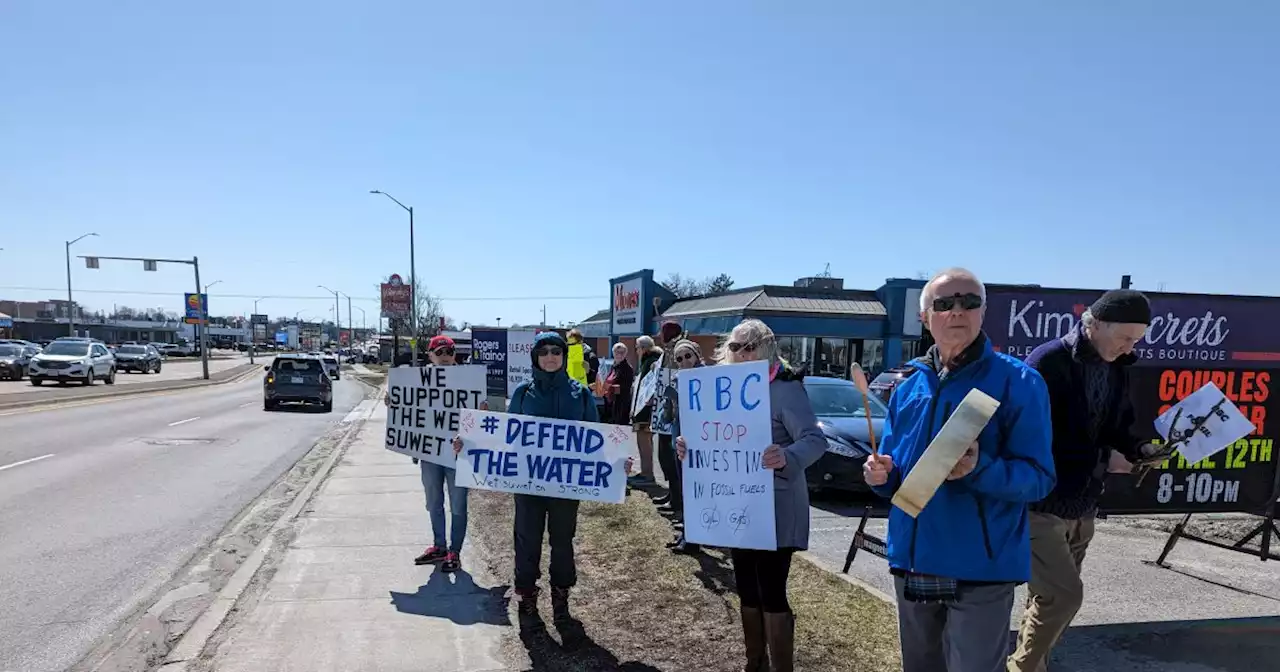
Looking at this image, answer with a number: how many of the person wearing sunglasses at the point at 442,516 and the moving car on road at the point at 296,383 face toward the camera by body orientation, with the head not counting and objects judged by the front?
1

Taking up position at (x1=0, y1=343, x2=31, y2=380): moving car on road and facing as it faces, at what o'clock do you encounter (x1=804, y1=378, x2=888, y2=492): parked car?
The parked car is roughly at 10 o'clock from the moving car on road.

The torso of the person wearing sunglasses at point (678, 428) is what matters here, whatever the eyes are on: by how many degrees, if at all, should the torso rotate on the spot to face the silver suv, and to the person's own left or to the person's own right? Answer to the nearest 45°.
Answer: approximately 90° to the person's own right

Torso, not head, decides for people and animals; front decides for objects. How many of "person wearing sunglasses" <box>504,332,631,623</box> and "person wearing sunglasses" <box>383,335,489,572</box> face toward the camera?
2

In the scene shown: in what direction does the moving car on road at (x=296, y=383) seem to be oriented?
away from the camera

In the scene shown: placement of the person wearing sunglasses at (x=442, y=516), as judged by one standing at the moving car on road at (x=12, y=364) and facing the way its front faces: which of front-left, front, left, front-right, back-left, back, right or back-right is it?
front-left

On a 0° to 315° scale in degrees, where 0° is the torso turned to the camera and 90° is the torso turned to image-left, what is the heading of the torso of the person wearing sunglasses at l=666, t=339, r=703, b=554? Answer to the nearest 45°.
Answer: approximately 45°

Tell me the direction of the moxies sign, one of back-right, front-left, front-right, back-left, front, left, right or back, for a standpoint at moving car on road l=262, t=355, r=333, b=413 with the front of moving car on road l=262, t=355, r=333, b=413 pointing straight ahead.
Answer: front-right

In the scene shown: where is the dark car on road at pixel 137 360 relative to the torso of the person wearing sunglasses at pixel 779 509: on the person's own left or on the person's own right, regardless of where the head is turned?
on the person's own right

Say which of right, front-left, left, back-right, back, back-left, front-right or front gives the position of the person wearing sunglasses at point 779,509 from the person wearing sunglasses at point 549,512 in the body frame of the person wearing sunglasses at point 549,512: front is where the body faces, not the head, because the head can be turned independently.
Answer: front-left

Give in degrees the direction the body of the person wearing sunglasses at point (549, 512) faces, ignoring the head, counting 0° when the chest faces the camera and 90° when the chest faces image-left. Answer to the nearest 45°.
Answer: approximately 0°
